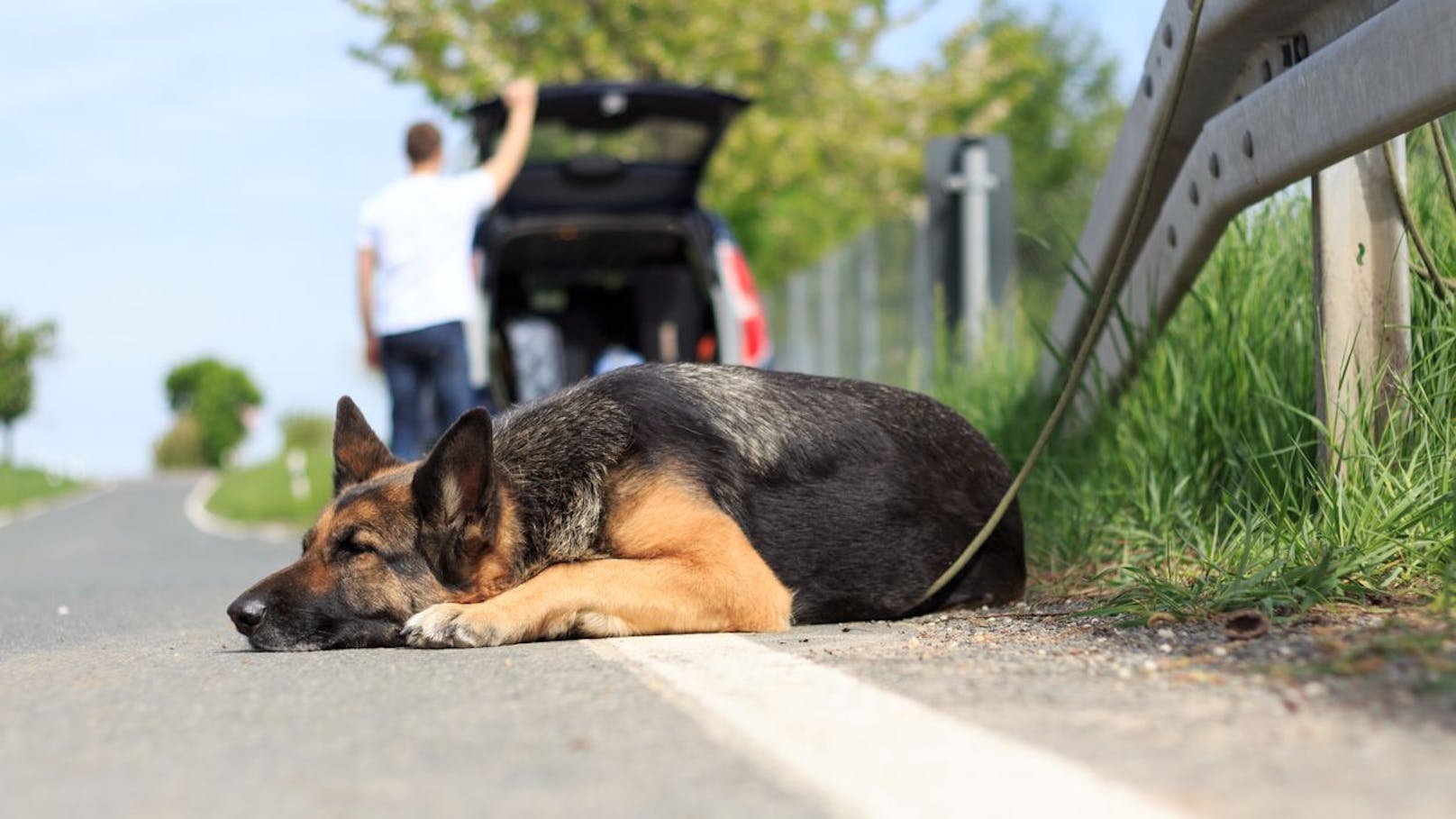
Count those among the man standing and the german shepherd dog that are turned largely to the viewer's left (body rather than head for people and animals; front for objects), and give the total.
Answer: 1

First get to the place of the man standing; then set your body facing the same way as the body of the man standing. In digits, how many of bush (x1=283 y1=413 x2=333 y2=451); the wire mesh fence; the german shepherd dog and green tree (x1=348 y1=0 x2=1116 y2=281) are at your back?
1

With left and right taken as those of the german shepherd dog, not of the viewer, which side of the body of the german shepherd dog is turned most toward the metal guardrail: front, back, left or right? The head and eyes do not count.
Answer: back

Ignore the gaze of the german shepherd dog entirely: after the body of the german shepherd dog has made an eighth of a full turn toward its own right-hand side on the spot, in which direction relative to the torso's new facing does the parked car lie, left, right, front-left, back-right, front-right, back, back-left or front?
front-right

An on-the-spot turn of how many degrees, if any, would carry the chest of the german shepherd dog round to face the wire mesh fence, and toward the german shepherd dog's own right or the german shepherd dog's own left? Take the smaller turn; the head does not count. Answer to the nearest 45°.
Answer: approximately 90° to the german shepherd dog's own right

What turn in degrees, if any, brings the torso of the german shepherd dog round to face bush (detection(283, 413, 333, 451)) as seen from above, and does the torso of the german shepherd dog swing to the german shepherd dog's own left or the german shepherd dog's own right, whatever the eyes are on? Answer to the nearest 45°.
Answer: approximately 90° to the german shepherd dog's own right

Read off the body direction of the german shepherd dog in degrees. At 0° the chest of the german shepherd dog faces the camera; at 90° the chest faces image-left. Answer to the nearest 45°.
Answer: approximately 90°

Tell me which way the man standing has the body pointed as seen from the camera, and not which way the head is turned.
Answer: away from the camera

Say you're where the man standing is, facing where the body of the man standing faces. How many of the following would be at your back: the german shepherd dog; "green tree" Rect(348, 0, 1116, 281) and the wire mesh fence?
1

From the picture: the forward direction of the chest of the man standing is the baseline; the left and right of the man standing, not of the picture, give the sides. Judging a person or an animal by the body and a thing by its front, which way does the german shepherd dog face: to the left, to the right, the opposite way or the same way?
to the left

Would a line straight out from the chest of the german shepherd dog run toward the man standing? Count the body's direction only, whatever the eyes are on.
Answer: no

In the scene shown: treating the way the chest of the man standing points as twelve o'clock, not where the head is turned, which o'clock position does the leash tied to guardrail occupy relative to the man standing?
The leash tied to guardrail is roughly at 5 o'clock from the man standing.

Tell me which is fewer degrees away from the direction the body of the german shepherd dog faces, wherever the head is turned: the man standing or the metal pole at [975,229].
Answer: the man standing

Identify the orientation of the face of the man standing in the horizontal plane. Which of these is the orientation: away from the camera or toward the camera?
away from the camera
